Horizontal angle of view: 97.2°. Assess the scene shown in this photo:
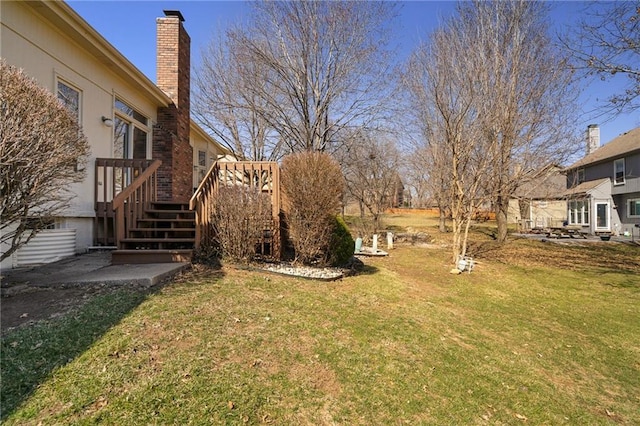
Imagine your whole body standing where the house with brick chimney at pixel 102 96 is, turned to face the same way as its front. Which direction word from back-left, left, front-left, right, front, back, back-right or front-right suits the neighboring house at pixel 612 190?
back-right

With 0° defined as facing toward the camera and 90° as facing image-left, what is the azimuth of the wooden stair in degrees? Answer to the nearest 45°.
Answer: approximately 0°

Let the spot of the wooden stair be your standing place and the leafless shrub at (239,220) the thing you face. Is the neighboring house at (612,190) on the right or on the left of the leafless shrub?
left

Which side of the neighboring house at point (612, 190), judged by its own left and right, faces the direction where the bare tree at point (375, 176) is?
back

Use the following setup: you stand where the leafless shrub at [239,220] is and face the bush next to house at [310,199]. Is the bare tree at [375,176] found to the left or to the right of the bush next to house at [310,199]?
left
